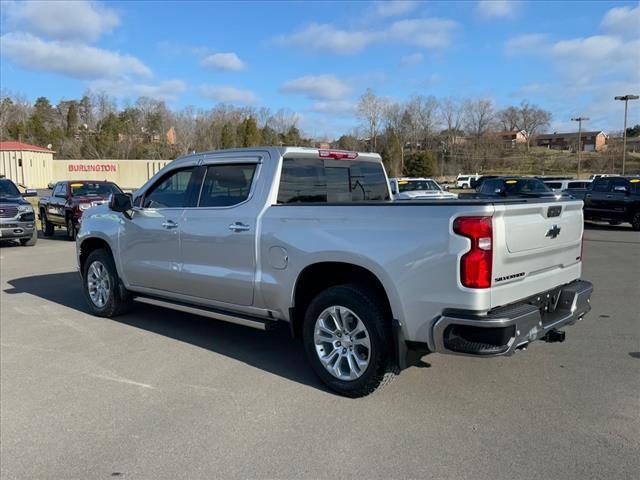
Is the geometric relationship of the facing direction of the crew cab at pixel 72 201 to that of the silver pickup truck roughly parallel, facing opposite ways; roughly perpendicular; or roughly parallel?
roughly parallel, facing opposite ways

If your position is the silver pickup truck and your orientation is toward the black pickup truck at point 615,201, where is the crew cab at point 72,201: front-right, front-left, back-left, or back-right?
front-left

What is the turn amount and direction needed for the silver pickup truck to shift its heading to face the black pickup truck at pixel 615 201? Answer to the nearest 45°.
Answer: approximately 90° to its right

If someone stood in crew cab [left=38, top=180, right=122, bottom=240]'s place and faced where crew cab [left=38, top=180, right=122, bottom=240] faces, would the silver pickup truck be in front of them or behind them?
in front

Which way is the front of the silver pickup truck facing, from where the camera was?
facing away from the viewer and to the left of the viewer

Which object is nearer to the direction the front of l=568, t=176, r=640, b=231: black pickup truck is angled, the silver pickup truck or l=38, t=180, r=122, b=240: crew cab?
the silver pickup truck

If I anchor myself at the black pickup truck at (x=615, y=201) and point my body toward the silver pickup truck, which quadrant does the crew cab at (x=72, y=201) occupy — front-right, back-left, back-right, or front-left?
front-right

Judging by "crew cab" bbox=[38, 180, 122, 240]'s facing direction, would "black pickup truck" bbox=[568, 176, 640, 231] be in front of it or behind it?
in front

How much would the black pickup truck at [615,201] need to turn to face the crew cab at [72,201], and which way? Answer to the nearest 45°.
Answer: approximately 90° to its right

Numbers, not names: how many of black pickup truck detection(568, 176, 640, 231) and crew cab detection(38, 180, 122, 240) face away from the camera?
0

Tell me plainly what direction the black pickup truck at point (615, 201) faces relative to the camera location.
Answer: facing the viewer and to the right of the viewer

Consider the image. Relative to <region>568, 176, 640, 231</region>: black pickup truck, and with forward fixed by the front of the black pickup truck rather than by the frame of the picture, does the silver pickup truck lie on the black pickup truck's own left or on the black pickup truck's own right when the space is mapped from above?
on the black pickup truck's own right
